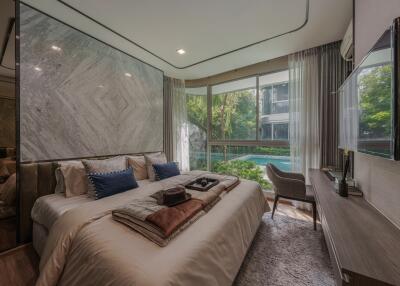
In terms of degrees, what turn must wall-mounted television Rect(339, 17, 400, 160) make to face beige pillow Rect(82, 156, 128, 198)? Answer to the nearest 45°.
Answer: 0° — it already faces it

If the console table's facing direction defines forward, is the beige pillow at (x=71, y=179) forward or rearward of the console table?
forward

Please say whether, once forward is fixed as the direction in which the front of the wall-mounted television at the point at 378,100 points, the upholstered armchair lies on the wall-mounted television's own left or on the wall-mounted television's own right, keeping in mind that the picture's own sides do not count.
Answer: on the wall-mounted television's own right

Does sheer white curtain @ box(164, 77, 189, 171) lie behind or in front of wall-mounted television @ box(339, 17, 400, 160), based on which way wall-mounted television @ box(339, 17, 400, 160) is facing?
in front

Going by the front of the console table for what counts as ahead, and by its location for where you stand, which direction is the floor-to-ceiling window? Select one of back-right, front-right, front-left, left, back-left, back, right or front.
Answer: front-right

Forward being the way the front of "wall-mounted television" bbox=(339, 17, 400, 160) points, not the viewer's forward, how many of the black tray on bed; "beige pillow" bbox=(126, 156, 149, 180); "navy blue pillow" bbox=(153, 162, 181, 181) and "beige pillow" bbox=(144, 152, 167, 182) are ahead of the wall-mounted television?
4

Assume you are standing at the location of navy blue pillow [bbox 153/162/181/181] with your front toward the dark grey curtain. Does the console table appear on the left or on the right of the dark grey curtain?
right

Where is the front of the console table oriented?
to the viewer's left

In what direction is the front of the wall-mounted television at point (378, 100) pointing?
to the viewer's left

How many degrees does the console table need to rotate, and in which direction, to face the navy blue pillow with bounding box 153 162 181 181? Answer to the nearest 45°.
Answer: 0° — it already faces it
